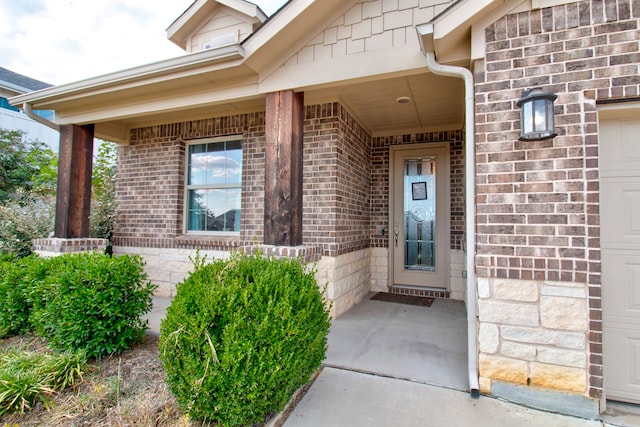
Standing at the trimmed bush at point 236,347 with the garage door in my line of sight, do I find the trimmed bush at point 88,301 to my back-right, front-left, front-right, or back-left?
back-left

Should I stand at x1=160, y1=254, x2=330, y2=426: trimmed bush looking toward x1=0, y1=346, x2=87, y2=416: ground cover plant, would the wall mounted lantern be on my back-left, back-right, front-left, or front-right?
back-right

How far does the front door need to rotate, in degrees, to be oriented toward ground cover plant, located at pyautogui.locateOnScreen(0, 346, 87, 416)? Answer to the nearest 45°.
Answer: approximately 45° to its right

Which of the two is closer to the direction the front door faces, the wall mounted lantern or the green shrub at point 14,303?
the wall mounted lantern

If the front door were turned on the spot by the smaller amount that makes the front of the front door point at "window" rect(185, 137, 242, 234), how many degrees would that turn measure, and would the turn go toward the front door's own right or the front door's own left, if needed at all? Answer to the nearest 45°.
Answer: approximately 90° to the front door's own right

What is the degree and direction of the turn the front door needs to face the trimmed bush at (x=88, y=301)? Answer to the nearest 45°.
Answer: approximately 45° to its right

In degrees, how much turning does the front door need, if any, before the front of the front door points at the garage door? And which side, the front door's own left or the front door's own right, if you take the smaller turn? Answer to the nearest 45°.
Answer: approximately 45° to the front door's own left

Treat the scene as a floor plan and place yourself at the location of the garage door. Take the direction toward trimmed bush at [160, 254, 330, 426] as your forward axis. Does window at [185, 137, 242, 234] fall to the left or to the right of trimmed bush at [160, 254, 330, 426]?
right

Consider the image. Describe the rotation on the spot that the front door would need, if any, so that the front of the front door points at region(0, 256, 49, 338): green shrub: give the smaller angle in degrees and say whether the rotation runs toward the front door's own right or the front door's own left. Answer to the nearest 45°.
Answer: approximately 45° to the front door's own right

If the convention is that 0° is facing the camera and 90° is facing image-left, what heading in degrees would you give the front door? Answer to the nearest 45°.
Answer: approximately 0°

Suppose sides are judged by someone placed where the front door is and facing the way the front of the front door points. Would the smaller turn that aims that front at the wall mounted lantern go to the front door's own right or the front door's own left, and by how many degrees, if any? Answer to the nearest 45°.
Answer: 0° — it already faces it
